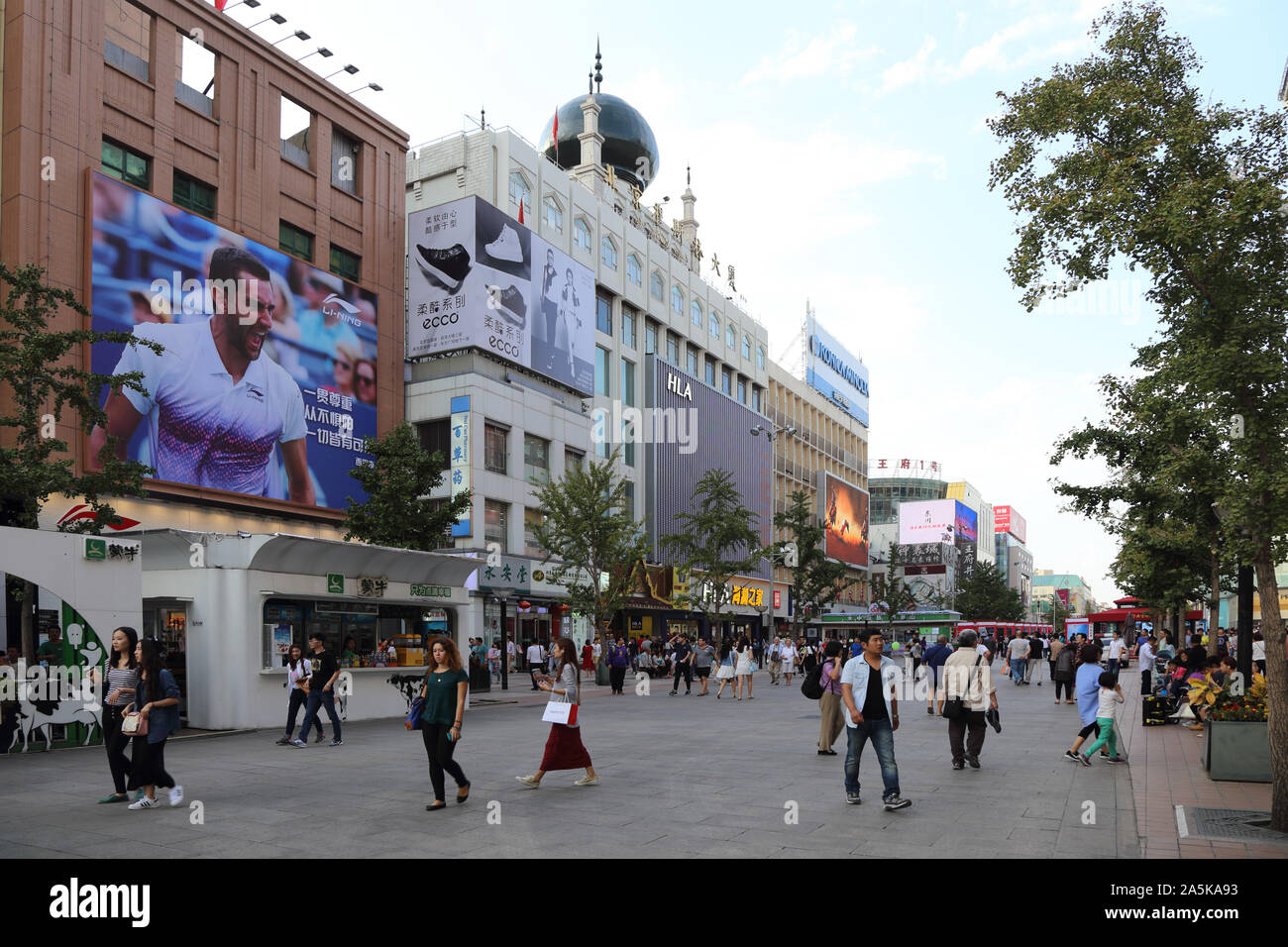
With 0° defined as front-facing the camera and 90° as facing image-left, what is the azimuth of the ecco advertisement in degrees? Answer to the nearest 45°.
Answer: approximately 315°

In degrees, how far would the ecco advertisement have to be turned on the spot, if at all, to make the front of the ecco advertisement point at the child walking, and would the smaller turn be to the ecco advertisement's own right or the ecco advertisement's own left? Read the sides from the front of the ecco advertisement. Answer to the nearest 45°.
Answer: approximately 45° to the ecco advertisement's own right

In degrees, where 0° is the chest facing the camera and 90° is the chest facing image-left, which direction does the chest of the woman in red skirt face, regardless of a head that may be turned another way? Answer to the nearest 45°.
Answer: approximately 90°
